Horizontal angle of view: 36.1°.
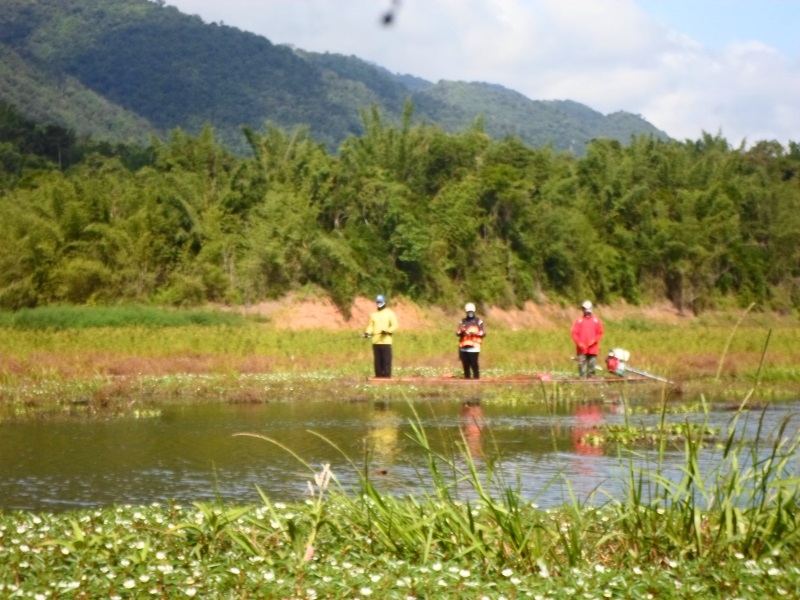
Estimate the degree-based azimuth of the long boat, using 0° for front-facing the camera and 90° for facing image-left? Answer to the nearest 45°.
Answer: approximately 90°
